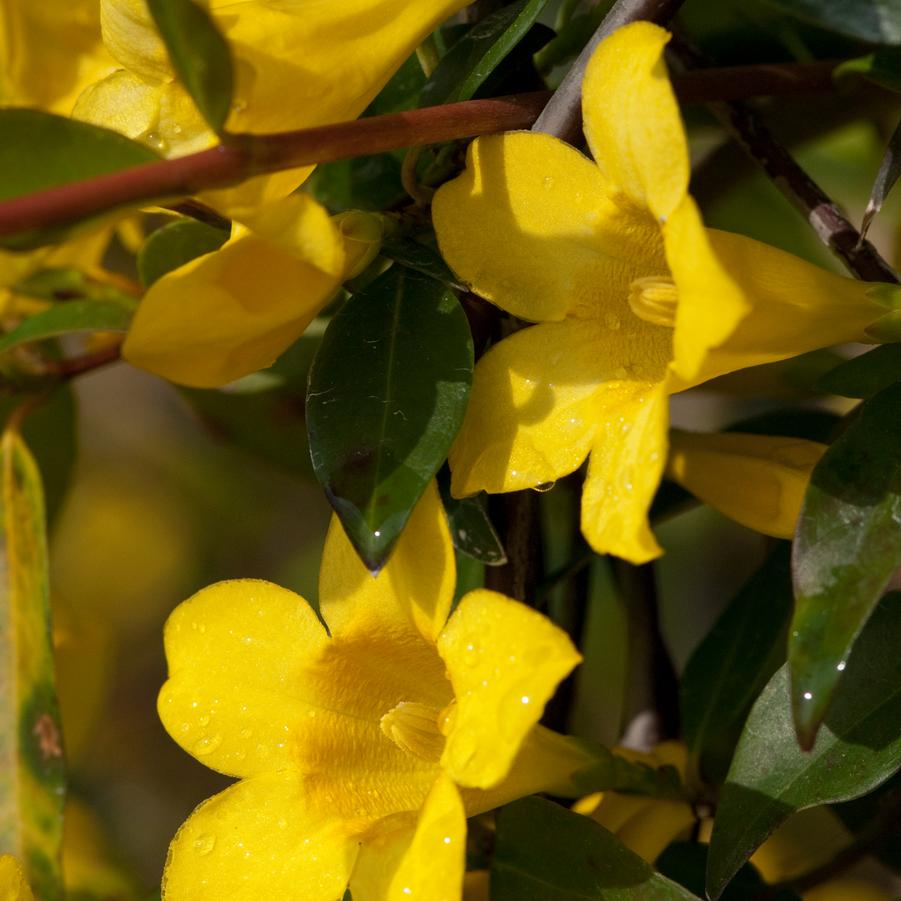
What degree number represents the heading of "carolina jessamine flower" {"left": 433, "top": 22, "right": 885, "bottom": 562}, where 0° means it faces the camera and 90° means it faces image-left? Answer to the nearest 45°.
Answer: approximately 45°

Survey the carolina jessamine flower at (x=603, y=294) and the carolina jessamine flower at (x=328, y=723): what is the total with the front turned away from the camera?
0

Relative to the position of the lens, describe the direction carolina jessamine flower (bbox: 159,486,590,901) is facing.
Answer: facing the viewer and to the left of the viewer
